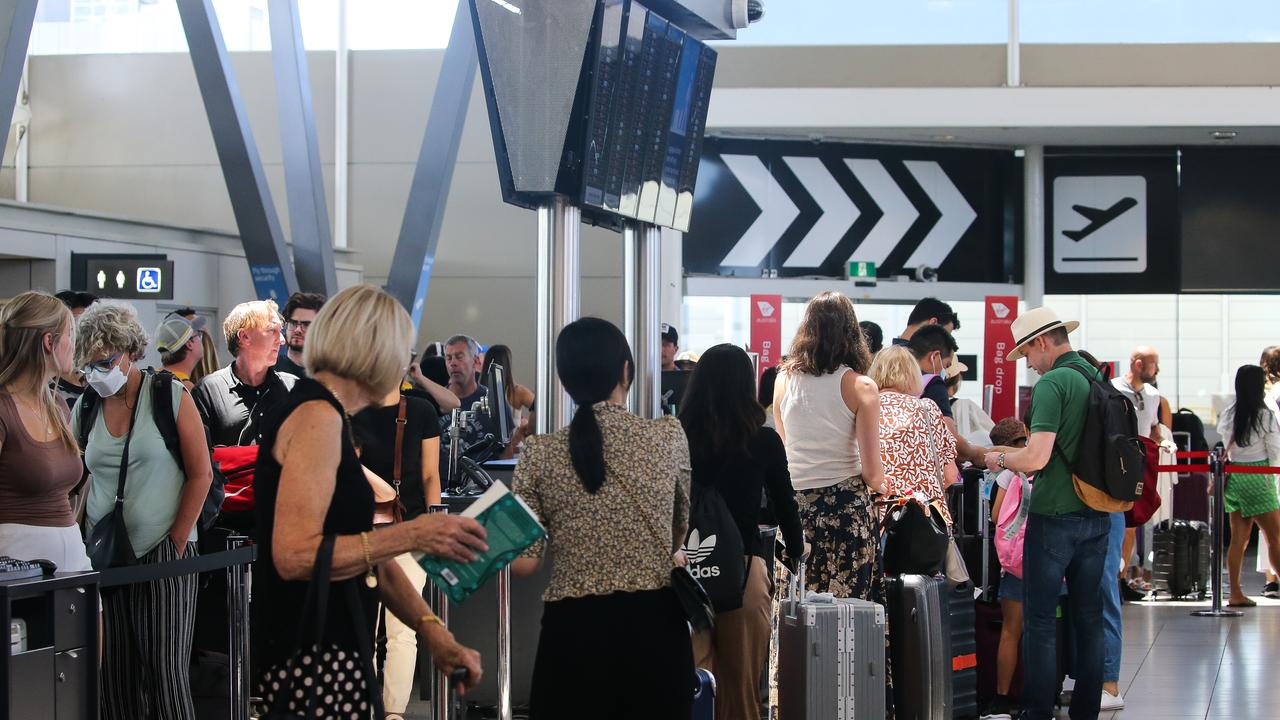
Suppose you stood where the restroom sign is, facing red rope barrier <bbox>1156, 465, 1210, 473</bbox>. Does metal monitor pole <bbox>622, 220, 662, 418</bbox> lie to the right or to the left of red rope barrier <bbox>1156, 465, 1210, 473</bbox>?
right

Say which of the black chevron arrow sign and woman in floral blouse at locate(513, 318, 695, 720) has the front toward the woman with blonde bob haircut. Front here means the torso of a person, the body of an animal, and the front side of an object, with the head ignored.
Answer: the black chevron arrow sign

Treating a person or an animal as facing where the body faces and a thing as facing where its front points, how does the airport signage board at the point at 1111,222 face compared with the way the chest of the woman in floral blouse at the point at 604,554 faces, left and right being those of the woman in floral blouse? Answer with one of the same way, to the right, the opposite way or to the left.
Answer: the opposite way

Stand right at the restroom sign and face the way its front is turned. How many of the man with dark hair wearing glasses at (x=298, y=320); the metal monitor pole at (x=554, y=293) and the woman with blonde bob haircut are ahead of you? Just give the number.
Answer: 3

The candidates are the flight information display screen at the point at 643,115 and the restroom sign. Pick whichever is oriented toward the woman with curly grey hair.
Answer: the restroom sign

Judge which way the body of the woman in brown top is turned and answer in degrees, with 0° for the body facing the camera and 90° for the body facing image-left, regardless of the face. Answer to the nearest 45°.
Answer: approximately 315°

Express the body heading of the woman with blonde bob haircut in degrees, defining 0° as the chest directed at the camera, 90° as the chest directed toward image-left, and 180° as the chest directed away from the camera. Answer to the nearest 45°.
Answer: approximately 270°

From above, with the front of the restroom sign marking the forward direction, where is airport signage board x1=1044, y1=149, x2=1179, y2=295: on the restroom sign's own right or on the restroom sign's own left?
on the restroom sign's own left

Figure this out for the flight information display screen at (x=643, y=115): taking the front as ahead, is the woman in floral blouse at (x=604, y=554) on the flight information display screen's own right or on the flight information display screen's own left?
on the flight information display screen's own right

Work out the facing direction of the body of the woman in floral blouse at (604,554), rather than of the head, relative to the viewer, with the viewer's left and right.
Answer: facing away from the viewer

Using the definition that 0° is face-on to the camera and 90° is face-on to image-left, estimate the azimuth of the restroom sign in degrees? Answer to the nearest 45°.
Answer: approximately 0°

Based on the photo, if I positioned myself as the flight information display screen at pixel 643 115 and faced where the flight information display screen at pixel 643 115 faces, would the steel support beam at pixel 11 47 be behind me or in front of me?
behind

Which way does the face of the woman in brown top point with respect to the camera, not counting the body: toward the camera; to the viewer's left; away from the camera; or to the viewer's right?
to the viewer's right
